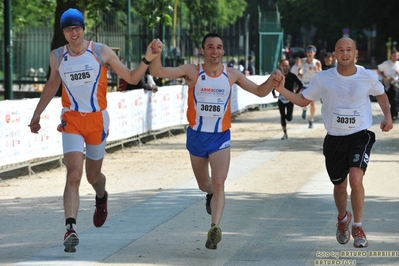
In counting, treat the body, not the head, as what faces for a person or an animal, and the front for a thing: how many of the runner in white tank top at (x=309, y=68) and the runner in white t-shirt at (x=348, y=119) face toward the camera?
2

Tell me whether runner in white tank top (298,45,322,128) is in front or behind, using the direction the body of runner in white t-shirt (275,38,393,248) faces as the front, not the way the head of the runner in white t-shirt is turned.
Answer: behind

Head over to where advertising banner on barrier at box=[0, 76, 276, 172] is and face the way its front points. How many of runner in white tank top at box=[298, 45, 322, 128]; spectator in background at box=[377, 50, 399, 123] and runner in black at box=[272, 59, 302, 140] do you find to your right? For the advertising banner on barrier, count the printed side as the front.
0

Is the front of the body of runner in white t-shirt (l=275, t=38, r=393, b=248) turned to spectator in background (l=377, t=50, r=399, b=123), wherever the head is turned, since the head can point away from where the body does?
no

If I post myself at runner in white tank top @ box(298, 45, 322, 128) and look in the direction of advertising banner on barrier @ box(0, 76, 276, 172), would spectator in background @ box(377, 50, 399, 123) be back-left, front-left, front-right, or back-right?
back-left

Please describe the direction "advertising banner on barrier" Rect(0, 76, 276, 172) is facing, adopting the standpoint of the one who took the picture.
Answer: facing the viewer and to the right of the viewer

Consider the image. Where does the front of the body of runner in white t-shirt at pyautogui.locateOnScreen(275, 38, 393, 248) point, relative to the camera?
toward the camera

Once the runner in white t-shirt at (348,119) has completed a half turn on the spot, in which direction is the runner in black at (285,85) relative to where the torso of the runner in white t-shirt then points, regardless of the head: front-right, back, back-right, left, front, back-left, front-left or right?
front

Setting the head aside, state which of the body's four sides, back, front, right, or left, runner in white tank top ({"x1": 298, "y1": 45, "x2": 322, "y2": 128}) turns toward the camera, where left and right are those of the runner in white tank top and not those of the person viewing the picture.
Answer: front

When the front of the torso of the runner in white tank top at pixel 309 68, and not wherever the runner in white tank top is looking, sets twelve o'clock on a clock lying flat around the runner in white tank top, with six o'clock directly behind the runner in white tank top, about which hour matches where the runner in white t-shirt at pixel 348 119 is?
The runner in white t-shirt is roughly at 12 o'clock from the runner in white tank top.

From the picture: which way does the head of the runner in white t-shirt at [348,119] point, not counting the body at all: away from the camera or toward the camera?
toward the camera

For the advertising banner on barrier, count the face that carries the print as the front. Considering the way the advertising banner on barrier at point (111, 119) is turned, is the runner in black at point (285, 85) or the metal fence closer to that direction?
the runner in black

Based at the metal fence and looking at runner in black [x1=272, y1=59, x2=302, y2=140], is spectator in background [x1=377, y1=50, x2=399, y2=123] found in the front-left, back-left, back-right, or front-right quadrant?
front-left

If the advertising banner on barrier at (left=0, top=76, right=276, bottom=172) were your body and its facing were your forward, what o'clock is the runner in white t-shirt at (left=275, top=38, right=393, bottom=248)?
The runner in white t-shirt is roughly at 1 o'clock from the advertising banner on barrier.
